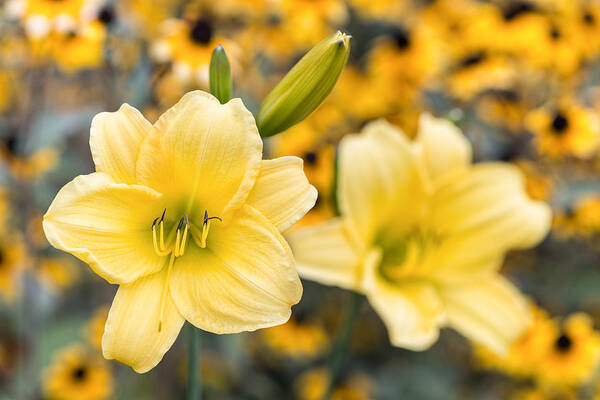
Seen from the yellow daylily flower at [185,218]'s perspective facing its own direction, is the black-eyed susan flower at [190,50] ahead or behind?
behind

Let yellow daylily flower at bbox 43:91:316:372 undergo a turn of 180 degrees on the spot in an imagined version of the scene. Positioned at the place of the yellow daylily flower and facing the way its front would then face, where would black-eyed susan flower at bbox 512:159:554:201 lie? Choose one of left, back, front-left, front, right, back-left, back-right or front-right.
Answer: front-right

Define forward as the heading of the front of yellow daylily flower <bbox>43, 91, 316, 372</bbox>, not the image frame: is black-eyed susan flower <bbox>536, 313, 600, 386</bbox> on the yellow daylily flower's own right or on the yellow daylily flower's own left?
on the yellow daylily flower's own left

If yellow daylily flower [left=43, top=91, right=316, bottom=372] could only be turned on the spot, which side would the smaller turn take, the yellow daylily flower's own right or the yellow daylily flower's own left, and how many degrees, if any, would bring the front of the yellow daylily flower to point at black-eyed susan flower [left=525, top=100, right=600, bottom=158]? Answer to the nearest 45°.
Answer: approximately 135° to the yellow daylily flower's own left

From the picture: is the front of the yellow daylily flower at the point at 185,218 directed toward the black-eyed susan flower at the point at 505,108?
no

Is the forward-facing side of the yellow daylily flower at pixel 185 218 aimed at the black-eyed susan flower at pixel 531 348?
no

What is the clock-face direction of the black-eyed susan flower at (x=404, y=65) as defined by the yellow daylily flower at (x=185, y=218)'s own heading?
The black-eyed susan flower is roughly at 7 o'clock from the yellow daylily flower.

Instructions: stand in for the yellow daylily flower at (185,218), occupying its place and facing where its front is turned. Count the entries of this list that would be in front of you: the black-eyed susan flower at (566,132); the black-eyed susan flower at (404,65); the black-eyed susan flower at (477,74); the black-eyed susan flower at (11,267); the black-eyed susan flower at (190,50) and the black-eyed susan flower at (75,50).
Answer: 0

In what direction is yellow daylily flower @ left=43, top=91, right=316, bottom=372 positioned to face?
toward the camera

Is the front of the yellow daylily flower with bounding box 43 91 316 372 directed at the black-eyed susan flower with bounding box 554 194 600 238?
no

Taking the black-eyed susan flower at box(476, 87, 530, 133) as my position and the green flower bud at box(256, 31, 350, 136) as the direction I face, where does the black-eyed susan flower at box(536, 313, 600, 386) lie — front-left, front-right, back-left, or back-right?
front-left
